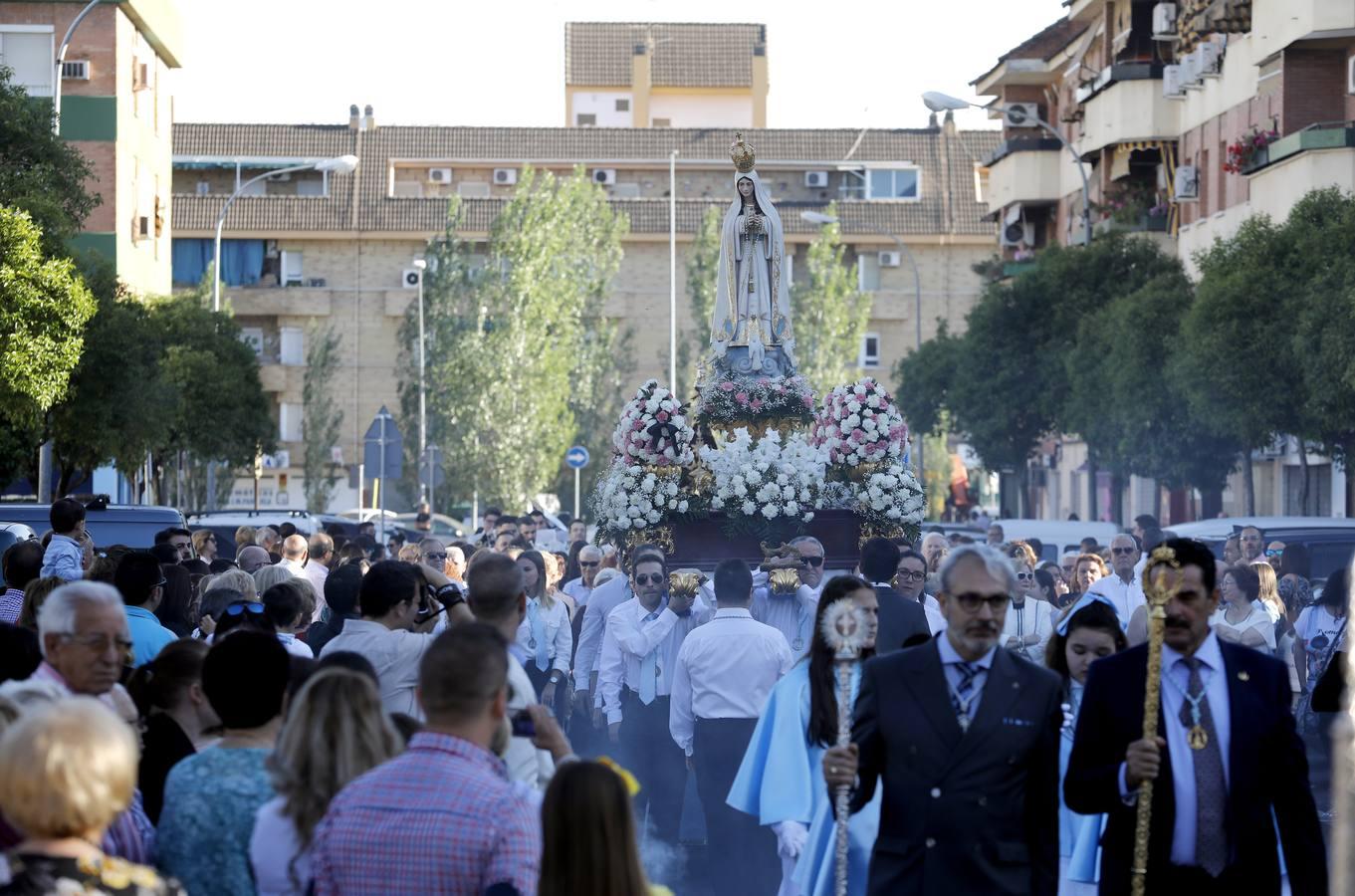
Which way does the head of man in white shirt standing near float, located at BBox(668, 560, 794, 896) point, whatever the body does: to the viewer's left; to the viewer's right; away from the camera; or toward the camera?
away from the camera

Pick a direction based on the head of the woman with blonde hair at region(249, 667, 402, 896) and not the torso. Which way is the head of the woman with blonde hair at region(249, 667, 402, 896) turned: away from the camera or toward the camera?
away from the camera

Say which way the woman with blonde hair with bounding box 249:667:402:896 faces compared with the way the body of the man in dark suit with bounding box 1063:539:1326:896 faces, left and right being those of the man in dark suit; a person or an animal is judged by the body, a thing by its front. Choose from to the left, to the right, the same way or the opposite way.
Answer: the opposite way

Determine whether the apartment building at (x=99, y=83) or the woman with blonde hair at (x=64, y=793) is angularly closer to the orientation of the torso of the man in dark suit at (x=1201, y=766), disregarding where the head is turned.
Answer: the woman with blonde hair

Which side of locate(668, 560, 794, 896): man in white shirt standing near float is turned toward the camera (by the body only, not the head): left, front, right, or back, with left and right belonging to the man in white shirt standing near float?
back

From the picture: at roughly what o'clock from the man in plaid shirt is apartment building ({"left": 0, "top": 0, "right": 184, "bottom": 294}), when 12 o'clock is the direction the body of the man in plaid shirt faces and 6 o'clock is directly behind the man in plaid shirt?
The apartment building is roughly at 10 o'clock from the man in plaid shirt.
